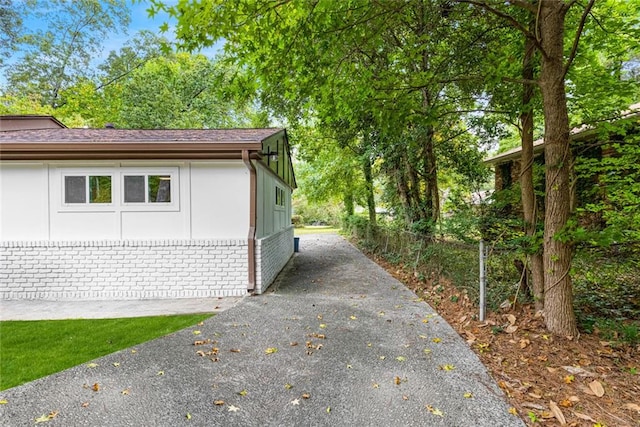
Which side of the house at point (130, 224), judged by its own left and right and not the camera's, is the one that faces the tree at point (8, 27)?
back

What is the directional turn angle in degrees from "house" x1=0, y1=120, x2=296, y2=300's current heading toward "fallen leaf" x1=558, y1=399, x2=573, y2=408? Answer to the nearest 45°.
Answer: approximately 45° to its left

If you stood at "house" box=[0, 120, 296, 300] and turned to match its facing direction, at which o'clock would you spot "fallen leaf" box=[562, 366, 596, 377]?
The fallen leaf is roughly at 11 o'clock from the house.

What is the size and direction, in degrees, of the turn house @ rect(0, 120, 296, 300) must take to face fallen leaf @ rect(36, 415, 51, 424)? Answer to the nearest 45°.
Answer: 0° — it already faces it

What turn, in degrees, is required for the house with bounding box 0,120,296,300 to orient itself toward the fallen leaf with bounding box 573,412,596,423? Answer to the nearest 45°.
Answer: approximately 45° to its left

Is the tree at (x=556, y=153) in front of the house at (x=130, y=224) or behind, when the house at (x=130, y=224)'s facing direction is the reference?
in front

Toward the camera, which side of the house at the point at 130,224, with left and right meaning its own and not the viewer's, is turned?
front

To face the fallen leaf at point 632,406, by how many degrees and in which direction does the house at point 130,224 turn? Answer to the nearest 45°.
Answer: approximately 45° to its left

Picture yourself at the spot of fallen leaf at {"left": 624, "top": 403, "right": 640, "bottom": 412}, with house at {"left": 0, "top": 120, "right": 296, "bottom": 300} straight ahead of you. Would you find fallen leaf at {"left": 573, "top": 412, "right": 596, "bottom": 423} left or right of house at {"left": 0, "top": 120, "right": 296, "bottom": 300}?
left

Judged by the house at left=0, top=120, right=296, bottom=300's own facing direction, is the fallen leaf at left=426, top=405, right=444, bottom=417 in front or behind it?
in front

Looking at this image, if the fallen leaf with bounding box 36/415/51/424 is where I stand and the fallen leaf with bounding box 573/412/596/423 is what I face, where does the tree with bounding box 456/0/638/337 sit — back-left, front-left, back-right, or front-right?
front-left

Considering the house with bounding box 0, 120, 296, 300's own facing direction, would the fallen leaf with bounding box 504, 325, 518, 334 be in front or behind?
in front

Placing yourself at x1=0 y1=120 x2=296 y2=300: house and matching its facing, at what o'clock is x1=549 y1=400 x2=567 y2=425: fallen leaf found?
The fallen leaf is roughly at 11 o'clock from the house.
